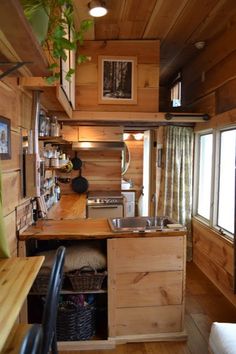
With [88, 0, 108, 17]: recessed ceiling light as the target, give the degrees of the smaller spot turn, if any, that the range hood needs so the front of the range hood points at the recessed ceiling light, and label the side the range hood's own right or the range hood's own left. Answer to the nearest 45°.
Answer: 0° — it already faces it

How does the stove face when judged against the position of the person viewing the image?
facing the viewer

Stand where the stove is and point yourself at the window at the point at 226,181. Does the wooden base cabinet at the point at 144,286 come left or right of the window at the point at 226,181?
right

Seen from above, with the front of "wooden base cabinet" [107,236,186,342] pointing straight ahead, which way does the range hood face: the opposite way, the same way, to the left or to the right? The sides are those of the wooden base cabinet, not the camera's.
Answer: the same way

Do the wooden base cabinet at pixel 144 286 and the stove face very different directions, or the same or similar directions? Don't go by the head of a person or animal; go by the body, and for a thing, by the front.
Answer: same or similar directions

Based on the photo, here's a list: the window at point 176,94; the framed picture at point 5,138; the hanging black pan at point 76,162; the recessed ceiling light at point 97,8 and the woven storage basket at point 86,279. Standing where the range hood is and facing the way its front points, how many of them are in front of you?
3

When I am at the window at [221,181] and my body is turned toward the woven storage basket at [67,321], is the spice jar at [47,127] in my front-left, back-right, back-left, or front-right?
front-right

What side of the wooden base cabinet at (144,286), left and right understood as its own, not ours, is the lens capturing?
front

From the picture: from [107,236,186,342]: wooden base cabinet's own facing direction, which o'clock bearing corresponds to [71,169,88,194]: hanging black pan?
The hanging black pan is roughly at 5 o'clock from the wooden base cabinet.

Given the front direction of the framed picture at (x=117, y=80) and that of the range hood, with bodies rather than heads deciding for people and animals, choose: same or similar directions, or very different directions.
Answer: same or similar directions

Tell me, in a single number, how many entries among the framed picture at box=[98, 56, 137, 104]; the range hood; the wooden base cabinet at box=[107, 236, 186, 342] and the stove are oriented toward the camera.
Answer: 4

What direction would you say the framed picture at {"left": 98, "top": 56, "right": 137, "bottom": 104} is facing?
toward the camera
